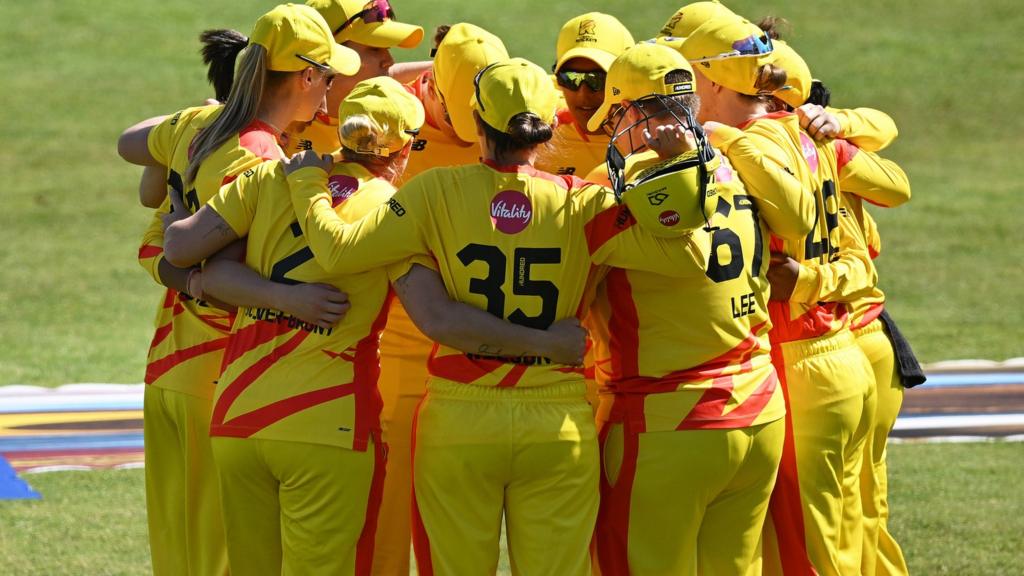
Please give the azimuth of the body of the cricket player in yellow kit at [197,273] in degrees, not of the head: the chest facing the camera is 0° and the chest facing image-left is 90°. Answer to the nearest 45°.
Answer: approximately 270°

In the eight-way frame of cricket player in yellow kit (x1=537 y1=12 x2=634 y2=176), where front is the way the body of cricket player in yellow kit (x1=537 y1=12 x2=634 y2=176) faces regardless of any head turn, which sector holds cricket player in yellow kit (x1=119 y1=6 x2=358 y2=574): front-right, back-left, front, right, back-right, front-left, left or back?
front-right

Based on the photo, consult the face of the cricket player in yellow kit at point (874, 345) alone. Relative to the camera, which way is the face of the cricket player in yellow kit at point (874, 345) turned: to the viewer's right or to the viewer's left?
to the viewer's left

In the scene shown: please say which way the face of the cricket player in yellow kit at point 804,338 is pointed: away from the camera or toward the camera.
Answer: away from the camera

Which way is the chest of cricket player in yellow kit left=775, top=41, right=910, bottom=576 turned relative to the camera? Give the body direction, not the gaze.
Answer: to the viewer's left

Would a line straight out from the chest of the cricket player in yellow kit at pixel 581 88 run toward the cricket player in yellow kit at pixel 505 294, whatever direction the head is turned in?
yes

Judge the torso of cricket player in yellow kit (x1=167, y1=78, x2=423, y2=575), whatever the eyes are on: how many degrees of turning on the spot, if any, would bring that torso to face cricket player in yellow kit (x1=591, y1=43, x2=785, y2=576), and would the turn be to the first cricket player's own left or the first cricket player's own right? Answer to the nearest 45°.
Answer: approximately 45° to the first cricket player's own right

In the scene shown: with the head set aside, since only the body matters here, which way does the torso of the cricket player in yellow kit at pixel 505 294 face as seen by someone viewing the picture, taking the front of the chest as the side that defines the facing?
away from the camera

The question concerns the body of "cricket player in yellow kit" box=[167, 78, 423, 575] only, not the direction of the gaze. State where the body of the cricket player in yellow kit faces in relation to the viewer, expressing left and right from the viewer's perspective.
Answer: facing away from the viewer and to the right of the viewer

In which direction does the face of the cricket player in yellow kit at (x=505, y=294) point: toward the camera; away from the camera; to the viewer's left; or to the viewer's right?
away from the camera

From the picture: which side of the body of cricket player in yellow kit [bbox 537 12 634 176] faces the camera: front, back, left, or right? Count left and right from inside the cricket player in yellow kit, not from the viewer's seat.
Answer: front

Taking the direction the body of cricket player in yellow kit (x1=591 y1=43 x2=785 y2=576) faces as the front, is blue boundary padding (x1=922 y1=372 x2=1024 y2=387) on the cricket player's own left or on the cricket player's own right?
on the cricket player's own right

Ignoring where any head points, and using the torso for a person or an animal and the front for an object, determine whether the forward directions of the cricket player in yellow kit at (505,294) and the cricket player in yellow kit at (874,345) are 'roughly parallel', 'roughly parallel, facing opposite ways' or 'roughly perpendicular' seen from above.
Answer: roughly perpendicular

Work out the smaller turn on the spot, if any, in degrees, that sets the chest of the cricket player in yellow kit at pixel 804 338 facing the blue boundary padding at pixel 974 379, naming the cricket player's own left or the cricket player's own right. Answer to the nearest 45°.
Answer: approximately 45° to the cricket player's own right

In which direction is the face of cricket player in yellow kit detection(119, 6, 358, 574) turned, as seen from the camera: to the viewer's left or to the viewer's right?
to the viewer's right
